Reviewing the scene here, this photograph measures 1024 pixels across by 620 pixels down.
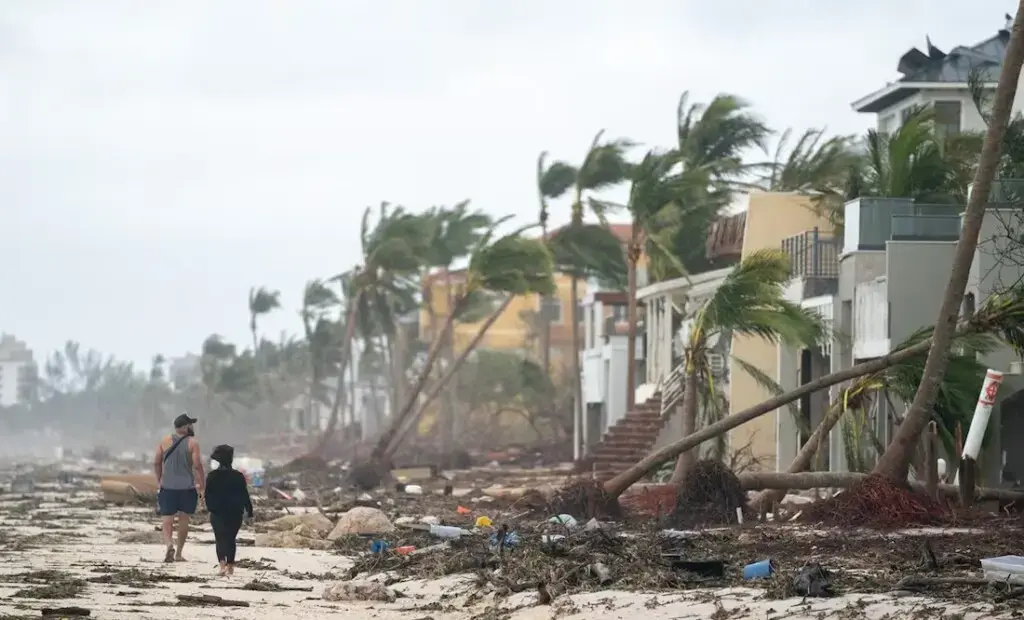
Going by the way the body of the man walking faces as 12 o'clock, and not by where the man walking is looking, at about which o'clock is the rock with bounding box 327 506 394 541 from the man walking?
The rock is roughly at 1 o'clock from the man walking.

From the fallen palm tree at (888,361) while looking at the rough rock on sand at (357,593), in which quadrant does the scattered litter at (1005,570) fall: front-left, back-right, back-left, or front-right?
front-left

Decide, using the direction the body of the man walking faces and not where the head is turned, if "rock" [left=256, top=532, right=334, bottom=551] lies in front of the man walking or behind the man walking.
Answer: in front

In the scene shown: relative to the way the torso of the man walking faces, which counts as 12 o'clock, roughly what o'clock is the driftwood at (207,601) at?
The driftwood is roughly at 6 o'clock from the man walking.

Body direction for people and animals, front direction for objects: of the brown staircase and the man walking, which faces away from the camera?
the man walking

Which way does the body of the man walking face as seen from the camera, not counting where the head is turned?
away from the camera

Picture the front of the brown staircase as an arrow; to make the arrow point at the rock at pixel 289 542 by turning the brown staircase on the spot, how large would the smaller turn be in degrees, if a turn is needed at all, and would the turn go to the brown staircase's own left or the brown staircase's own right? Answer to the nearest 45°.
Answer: approximately 45° to the brown staircase's own left

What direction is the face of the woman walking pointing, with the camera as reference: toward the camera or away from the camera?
away from the camera

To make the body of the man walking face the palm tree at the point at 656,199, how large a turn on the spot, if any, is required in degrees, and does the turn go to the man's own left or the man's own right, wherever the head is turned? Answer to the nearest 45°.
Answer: approximately 45° to the man's own right

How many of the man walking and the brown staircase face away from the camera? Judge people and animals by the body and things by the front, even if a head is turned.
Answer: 1

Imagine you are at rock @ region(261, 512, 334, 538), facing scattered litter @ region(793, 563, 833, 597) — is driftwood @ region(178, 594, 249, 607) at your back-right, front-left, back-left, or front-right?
front-right

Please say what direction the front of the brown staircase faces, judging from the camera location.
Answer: facing the viewer and to the left of the viewer

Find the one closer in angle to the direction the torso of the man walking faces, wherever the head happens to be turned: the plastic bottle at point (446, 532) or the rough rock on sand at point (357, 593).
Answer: the plastic bottle

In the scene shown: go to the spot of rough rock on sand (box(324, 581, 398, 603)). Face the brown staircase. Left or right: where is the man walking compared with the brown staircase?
left

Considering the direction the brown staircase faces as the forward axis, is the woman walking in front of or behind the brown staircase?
in front

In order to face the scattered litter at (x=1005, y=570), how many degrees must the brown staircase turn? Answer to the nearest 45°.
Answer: approximately 45° to its left
